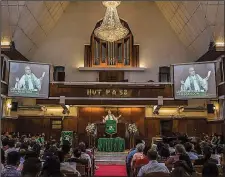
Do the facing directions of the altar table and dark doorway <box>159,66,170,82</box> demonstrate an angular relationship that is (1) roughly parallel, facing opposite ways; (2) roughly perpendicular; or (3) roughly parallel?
roughly parallel

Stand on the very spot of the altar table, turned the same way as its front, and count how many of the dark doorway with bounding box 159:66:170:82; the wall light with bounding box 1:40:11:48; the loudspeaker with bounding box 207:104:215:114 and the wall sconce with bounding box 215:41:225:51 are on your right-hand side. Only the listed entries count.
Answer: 1

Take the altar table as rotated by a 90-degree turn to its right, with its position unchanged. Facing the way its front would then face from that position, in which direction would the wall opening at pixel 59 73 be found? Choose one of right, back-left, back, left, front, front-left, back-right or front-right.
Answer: front-right

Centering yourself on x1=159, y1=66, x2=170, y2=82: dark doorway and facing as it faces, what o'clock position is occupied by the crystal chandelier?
The crystal chandelier is roughly at 1 o'clock from the dark doorway.

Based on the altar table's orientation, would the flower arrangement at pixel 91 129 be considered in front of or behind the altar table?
behind

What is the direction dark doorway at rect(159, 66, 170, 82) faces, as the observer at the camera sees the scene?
facing the viewer

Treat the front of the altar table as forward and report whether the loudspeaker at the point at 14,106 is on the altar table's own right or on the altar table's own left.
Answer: on the altar table's own right

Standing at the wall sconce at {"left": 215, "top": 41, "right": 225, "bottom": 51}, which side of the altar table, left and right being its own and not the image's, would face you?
left

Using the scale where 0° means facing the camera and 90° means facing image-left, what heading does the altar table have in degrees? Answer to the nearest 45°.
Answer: approximately 0°

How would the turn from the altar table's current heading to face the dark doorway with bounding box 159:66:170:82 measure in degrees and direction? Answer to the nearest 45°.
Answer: approximately 135° to its left

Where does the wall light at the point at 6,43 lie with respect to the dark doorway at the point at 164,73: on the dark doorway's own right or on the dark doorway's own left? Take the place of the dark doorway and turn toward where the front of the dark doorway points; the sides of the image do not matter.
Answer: on the dark doorway's own right

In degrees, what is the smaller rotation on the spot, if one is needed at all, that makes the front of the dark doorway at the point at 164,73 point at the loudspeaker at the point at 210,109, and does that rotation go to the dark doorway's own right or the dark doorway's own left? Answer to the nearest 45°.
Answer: approximately 45° to the dark doorway's own left

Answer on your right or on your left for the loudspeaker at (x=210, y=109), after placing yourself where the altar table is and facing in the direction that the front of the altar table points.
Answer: on your left

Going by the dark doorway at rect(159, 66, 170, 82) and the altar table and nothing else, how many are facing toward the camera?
2
